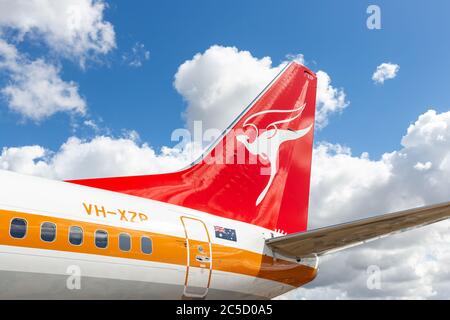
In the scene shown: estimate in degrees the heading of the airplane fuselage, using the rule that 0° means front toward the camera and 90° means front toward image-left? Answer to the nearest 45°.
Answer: approximately 45°
